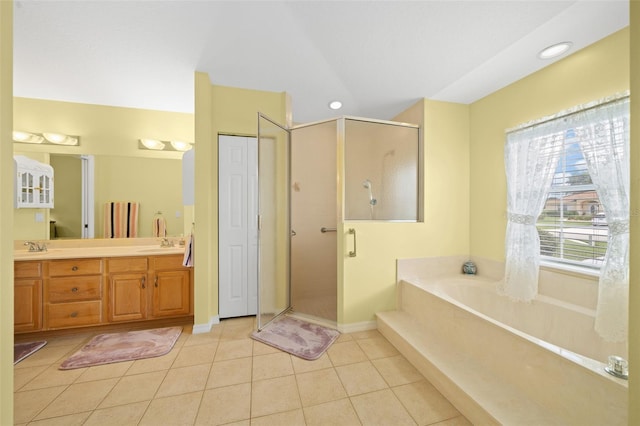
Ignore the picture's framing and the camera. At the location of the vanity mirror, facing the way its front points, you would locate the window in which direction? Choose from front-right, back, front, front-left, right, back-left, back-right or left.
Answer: front-left

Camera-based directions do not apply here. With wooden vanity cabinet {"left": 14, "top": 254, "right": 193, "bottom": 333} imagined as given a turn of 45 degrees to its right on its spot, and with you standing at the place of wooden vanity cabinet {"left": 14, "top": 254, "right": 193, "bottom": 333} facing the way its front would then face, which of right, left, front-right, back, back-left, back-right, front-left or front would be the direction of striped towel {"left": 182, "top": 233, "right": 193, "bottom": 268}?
left

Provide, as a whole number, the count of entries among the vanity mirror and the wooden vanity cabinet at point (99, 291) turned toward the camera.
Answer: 2

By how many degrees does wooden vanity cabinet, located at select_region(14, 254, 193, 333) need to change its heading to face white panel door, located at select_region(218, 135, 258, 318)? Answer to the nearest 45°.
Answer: approximately 45° to its left

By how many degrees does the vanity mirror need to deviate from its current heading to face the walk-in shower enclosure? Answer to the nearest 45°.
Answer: approximately 45° to its left

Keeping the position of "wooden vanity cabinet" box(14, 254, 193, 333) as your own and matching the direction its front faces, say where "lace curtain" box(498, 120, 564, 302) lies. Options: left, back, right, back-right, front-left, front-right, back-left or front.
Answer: front-left

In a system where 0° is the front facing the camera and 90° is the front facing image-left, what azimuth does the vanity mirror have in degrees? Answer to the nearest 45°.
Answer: approximately 0°
